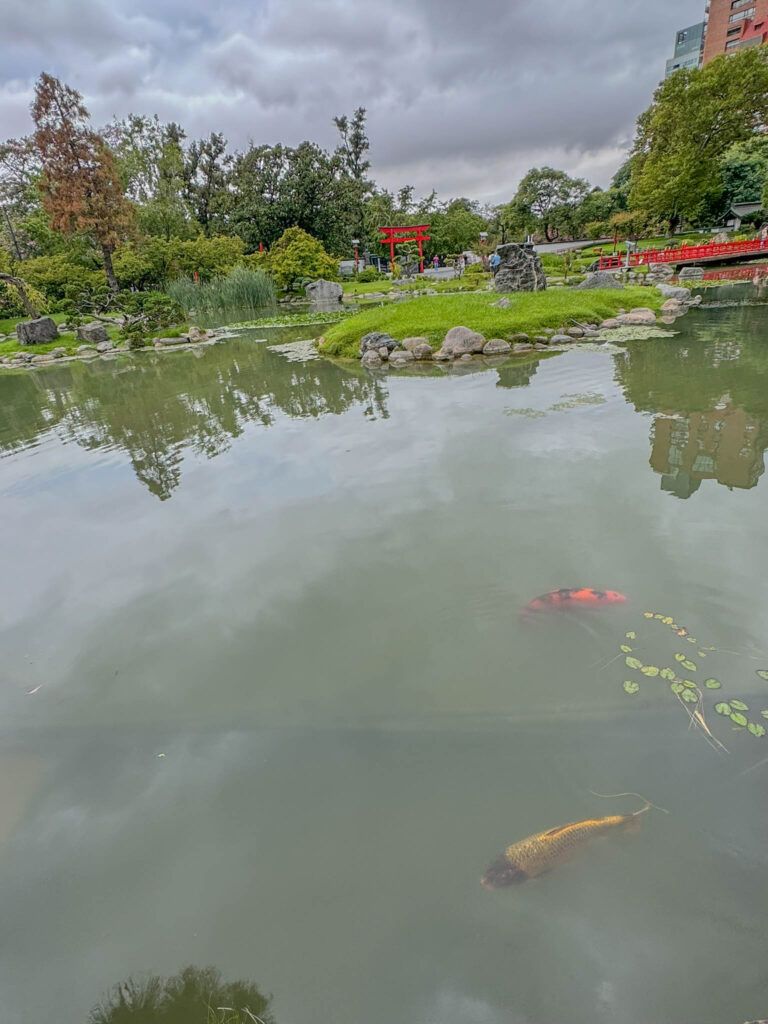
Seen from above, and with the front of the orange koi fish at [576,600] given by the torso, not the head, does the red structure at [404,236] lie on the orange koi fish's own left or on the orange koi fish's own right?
on the orange koi fish's own left

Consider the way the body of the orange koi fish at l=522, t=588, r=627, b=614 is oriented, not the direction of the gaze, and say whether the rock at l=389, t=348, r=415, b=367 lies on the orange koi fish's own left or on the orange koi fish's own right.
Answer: on the orange koi fish's own left

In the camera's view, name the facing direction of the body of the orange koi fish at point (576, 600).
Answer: to the viewer's right

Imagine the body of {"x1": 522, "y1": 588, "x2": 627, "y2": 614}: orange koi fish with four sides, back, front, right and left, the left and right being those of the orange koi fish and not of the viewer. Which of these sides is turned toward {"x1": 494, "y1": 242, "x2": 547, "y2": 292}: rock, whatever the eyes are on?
left

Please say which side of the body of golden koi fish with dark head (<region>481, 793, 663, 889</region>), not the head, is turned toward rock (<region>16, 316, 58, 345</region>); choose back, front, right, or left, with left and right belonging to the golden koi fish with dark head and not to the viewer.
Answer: right

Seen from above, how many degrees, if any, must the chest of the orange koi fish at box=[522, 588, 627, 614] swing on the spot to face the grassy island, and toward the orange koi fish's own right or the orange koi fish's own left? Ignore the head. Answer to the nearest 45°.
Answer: approximately 90° to the orange koi fish's own left

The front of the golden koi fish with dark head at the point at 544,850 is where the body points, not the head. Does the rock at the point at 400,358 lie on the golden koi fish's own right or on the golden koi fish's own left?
on the golden koi fish's own right

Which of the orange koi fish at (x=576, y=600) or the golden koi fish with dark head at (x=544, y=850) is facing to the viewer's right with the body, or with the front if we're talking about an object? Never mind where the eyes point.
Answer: the orange koi fish at (x=576, y=600)

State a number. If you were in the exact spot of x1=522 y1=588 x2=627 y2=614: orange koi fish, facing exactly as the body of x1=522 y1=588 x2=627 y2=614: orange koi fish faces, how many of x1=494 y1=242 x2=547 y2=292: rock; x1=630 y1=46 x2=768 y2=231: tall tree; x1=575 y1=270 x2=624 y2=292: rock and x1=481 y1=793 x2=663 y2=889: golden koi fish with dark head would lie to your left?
3

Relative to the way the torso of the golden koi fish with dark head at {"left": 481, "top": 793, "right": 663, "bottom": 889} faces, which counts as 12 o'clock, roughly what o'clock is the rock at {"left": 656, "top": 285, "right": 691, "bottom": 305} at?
The rock is roughly at 5 o'clock from the golden koi fish with dark head.

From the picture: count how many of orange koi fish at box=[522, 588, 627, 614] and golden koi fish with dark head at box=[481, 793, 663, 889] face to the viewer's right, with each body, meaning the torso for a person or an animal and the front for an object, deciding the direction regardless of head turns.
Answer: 1

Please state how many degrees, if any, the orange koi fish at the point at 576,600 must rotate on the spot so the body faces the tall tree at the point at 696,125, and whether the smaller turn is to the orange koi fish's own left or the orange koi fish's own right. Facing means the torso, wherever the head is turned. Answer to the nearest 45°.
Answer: approximately 90° to the orange koi fish's own left

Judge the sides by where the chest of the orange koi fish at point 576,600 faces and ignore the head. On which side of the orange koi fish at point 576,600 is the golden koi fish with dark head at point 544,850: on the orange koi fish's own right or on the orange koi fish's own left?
on the orange koi fish's own right
